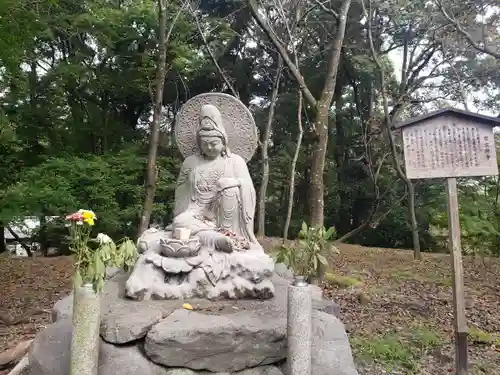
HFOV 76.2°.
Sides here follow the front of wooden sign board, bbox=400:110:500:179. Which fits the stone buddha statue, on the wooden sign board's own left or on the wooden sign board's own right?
on the wooden sign board's own right

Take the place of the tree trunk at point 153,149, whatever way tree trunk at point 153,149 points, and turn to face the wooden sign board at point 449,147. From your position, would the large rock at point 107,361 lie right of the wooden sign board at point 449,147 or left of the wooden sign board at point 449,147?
right

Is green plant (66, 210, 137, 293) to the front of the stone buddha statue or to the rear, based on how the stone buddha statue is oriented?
to the front

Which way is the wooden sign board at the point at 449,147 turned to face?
toward the camera

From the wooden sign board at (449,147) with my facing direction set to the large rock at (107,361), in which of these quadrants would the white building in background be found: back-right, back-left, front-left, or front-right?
front-right

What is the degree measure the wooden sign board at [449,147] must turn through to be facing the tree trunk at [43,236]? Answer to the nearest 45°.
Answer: approximately 90° to its right

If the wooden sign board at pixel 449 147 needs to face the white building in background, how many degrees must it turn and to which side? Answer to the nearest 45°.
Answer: approximately 90° to its right

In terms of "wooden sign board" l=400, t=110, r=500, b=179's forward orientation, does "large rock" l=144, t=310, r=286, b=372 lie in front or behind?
in front

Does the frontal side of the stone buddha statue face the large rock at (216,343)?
yes

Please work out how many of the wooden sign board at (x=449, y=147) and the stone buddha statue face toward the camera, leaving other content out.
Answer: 2

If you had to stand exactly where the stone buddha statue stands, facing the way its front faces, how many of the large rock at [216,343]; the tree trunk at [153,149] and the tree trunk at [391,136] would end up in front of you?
1

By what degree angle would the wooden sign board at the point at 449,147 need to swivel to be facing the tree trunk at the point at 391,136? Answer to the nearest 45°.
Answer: approximately 180°

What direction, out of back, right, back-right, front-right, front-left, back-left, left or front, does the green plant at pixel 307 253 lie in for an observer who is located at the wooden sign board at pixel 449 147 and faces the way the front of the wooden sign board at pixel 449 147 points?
front-right

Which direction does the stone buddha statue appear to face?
toward the camera
